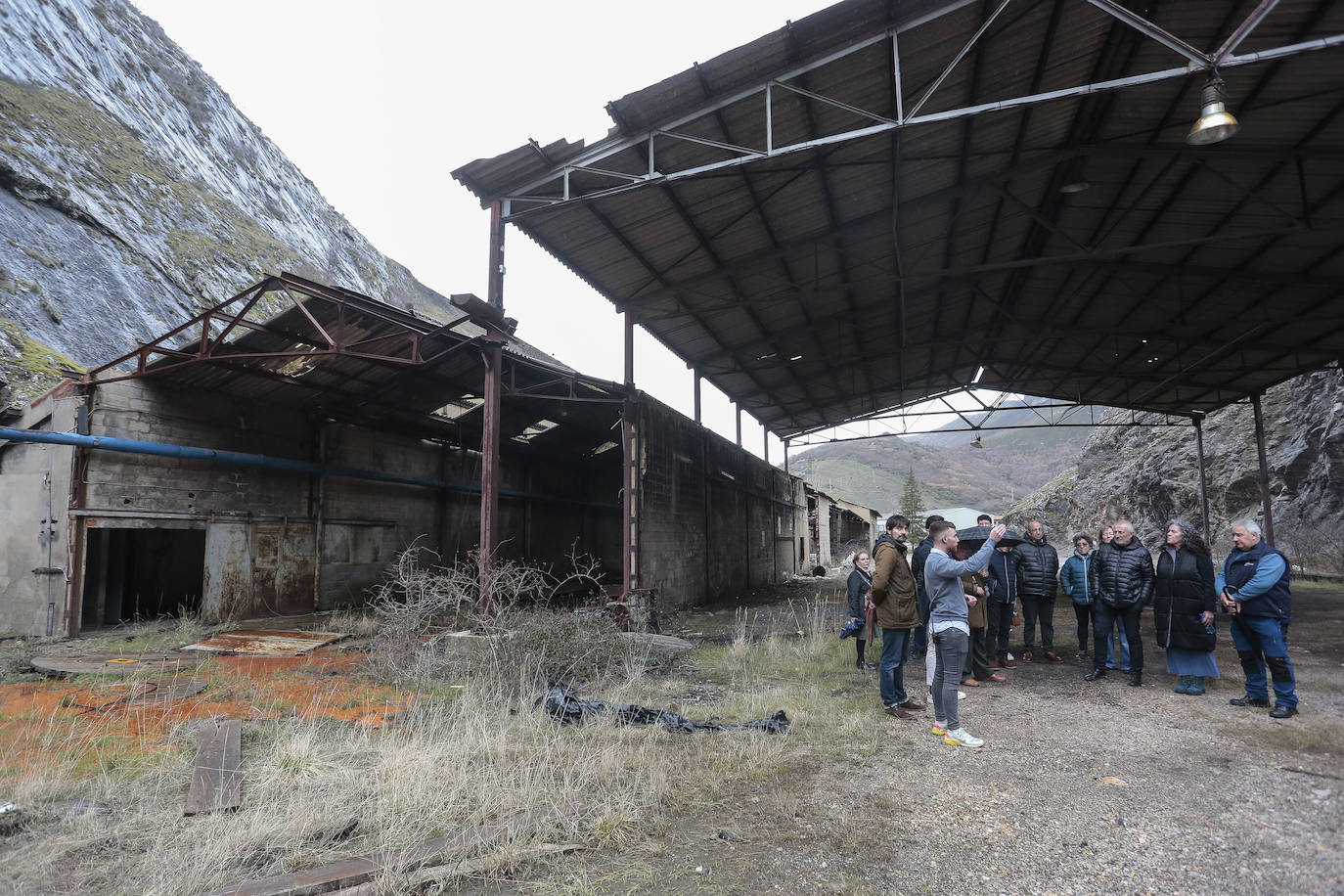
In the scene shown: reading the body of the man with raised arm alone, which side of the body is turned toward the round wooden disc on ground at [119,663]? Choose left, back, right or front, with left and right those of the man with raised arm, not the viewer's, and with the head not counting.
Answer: back

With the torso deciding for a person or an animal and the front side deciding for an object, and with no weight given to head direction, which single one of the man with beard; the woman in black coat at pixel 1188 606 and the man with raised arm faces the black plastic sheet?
the woman in black coat

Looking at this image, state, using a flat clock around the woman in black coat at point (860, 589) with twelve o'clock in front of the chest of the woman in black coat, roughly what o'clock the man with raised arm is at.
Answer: The man with raised arm is roughly at 1 o'clock from the woman in black coat.

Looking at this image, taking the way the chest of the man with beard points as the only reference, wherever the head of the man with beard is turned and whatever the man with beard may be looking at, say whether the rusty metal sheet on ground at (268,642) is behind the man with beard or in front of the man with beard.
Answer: behind

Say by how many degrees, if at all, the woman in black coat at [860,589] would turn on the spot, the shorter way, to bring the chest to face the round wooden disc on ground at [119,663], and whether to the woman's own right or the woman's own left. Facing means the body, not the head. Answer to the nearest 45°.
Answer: approximately 135° to the woman's own right

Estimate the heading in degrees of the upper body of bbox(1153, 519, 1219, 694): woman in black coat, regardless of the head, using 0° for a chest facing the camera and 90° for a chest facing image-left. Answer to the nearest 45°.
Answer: approximately 45°

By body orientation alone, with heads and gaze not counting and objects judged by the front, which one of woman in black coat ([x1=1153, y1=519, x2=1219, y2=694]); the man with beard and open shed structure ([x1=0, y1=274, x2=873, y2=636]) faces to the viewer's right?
the man with beard

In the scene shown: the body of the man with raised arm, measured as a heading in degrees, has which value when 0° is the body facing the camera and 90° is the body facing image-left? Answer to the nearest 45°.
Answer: approximately 270°

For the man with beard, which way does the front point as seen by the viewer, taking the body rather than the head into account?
to the viewer's right

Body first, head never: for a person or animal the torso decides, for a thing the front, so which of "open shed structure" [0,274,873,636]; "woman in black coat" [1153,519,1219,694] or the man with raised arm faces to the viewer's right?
the man with raised arm

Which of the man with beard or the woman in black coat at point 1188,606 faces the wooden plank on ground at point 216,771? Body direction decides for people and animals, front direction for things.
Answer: the woman in black coat

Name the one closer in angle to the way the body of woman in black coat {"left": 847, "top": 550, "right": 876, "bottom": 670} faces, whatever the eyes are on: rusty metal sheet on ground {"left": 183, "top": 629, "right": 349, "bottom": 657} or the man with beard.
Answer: the man with beard

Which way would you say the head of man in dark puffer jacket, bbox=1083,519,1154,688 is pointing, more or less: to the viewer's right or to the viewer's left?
to the viewer's left

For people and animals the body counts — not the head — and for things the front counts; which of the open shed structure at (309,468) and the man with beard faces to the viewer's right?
the man with beard
